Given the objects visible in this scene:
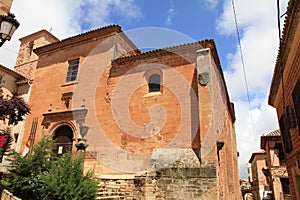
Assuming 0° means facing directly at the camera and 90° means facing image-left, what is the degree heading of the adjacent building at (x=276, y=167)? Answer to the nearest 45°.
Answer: approximately 45°

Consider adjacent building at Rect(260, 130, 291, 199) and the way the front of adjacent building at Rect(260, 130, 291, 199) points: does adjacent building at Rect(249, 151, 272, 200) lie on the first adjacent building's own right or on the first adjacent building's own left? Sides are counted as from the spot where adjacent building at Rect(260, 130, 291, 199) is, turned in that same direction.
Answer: on the first adjacent building's own right

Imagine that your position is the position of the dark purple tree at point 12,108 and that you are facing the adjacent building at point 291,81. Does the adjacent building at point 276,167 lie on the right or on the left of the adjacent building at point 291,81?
left

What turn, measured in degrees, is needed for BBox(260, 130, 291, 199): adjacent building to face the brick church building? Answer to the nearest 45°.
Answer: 0° — it already faces it

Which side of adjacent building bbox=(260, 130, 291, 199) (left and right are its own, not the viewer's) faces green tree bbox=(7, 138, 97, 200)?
front

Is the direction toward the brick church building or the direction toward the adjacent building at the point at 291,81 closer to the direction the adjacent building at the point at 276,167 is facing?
the brick church building

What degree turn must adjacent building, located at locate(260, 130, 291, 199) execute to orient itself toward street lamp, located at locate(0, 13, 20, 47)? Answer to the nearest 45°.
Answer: approximately 45° to its left
